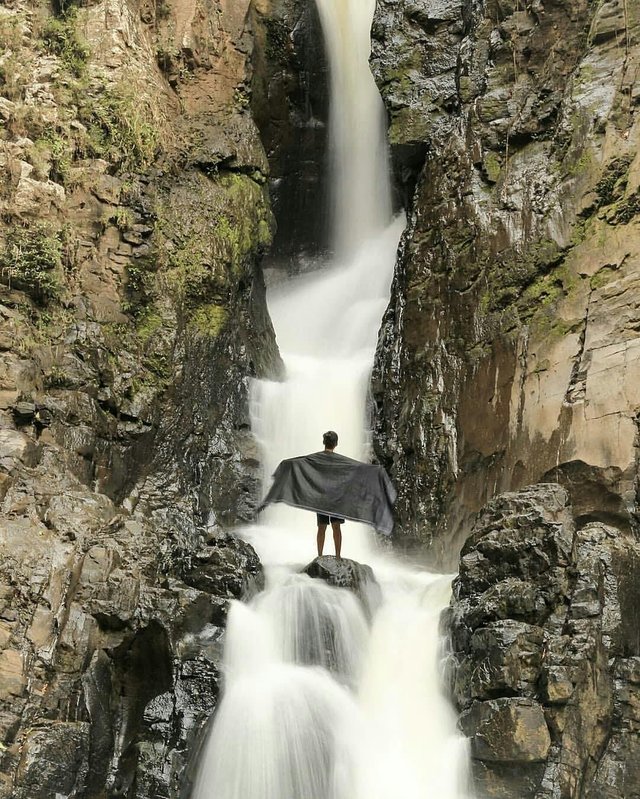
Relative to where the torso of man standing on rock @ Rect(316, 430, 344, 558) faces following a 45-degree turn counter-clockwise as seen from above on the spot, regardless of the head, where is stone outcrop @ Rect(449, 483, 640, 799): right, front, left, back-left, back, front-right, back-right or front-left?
back

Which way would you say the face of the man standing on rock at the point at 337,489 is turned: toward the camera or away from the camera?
away from the camera

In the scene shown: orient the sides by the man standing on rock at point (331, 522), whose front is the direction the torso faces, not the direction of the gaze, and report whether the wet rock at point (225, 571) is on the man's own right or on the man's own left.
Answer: on the man's own left

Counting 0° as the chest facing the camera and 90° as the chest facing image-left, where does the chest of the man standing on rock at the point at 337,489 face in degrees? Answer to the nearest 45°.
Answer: approximately 180°

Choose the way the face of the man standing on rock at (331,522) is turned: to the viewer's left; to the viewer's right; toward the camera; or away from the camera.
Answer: away from the camera
